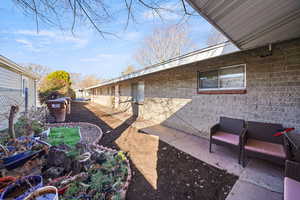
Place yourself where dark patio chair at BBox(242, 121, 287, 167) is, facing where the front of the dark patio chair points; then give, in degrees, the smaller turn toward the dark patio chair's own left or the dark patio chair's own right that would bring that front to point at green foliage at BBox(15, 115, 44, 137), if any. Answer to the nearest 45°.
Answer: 0° — it already faces it

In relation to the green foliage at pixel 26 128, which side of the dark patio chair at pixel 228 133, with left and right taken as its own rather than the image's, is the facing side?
front

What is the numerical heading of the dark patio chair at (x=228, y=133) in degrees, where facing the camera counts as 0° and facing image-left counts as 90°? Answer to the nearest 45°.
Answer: approximately 45°

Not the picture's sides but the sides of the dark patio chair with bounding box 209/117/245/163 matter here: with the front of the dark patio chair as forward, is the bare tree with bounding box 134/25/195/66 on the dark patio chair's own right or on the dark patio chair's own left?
on the dark patio chair's own right

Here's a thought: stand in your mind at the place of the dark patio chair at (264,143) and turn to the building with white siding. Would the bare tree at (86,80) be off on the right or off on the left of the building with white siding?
right

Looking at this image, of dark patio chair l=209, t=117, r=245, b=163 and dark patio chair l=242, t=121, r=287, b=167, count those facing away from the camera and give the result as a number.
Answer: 0

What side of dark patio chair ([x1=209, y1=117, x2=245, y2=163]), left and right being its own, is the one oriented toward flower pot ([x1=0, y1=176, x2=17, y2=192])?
front

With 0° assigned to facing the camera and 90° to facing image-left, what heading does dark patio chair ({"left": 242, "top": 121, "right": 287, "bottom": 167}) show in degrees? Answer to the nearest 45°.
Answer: approximately 45°

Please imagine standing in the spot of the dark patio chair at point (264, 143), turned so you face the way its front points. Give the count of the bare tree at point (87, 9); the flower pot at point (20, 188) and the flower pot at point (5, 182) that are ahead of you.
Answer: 3
